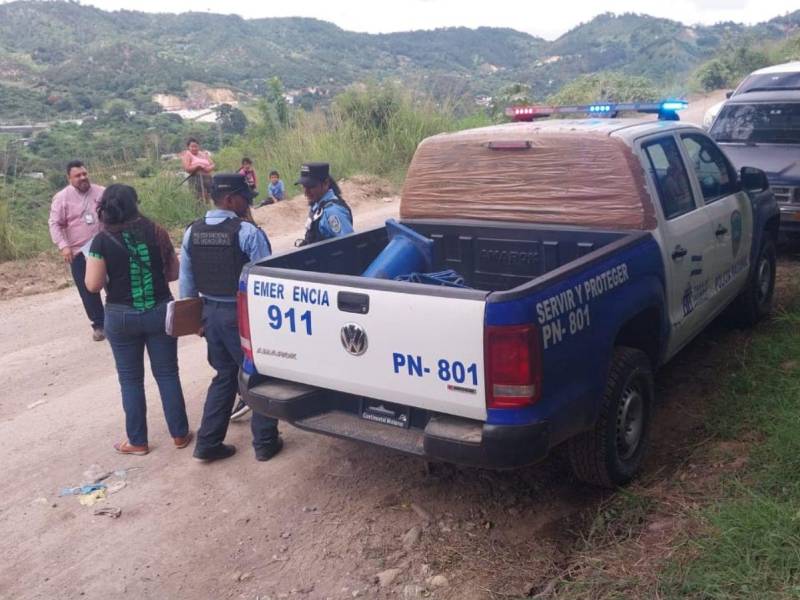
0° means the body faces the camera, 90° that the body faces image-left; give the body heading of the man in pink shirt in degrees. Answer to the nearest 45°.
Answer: approximately 315°

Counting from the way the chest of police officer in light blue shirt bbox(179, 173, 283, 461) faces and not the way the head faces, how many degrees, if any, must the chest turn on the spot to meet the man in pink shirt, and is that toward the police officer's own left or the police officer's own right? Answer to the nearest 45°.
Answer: approximately 45° to the police officer's own left

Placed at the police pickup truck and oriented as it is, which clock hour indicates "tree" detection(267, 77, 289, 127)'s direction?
The tree is roughly at 10 o'clock from the police pickup truck.

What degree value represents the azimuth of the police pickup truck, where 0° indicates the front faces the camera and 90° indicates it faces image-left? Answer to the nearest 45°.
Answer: approximately 225°

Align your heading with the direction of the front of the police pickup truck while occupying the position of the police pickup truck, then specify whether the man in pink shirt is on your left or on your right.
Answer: on your left

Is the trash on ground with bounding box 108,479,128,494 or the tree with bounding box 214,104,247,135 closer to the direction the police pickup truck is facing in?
the tree

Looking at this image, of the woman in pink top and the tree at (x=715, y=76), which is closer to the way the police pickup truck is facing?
the tree

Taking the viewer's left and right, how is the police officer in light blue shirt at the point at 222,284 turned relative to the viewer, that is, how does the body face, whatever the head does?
facing away from the viewer and to the right of the viewer

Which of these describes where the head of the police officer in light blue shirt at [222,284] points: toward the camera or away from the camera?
away from the camera
